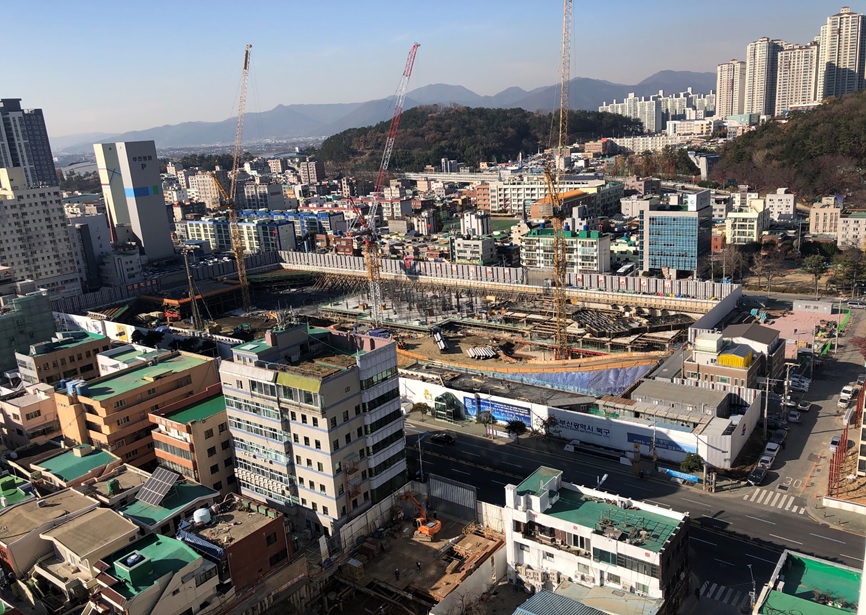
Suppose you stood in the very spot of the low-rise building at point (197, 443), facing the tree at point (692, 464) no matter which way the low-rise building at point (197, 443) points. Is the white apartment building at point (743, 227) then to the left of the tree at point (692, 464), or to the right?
left

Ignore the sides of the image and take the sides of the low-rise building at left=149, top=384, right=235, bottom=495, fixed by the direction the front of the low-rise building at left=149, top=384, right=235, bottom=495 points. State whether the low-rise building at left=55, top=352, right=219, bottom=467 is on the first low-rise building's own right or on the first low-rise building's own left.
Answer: on the first low-rise building's own right

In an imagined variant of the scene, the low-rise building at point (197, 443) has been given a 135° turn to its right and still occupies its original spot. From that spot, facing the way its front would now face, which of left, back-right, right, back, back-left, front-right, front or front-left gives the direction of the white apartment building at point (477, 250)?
front-right

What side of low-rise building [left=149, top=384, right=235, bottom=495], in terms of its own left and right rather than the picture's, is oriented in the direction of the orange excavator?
left

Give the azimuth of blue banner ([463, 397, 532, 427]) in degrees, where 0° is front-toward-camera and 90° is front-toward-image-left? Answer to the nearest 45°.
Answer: approximately 45°

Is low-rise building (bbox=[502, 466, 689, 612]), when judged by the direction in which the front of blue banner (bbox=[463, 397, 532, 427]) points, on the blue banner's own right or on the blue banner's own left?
on the blue banner's own left
